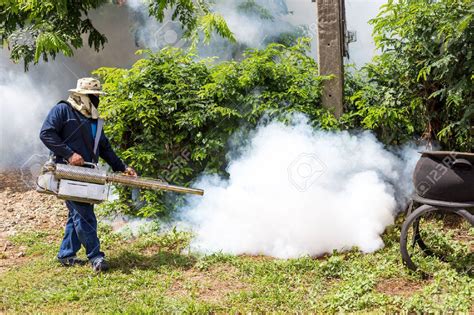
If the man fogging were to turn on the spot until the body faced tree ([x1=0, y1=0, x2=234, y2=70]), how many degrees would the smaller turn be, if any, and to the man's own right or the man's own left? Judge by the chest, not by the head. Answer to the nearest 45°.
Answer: approximately 135° to the man's own left

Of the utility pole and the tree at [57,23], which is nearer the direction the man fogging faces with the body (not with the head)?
the utility pole

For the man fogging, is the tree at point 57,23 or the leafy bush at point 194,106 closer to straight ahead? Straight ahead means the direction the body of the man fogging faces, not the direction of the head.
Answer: the leafy bush

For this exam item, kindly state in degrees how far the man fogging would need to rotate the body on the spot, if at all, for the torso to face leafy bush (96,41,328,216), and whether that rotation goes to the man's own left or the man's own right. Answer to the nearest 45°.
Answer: approximately 90° to the man's own left

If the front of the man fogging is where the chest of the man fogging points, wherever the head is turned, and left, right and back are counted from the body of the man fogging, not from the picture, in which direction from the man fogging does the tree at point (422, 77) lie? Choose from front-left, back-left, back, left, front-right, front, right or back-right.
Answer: front-left

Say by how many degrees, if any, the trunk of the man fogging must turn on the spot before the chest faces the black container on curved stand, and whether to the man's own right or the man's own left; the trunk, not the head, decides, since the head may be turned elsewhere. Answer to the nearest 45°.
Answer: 0° — they already face it

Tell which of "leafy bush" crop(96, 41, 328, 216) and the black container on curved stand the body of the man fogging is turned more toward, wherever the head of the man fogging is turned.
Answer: the black container on curved stand

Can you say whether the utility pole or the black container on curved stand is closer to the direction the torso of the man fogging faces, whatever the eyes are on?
the black container on curved stand

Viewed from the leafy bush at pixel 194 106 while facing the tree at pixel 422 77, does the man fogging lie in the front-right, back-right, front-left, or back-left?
back-right

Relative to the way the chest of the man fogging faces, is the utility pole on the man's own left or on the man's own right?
on the man's own left

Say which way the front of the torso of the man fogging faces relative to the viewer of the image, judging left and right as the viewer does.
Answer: facing the viewer and to the right of the viewer
